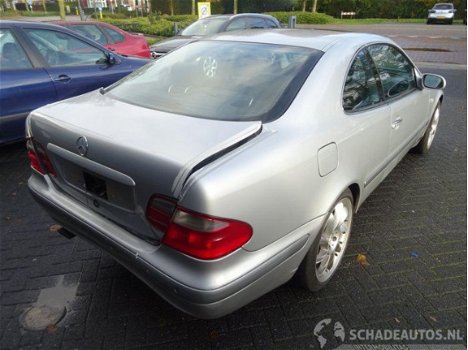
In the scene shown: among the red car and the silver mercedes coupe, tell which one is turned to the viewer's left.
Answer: the red car

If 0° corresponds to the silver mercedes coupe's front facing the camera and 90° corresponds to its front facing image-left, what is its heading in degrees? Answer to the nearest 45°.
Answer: approximately 225°

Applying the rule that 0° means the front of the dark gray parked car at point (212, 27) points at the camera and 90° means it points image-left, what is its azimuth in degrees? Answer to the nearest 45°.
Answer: approximately 45°

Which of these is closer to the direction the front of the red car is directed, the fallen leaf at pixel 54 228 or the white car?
the fallen leaf

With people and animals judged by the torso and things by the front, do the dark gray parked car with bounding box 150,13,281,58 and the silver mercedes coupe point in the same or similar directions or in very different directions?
very different directions

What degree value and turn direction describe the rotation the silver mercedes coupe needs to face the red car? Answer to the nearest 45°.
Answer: approximately 45° to its left

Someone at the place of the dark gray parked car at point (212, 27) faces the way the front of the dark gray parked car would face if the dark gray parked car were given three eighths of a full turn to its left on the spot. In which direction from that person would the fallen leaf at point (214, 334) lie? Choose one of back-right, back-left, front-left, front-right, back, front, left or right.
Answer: right

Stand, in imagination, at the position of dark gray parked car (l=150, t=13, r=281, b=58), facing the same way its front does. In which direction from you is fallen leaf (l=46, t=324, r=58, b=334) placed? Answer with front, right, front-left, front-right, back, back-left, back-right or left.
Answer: front-left

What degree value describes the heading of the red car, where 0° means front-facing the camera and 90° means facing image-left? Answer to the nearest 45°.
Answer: approximately 90°

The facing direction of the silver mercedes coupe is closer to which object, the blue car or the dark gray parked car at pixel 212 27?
the dark gray parked car

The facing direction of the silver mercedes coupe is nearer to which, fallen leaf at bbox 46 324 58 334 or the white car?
the white car

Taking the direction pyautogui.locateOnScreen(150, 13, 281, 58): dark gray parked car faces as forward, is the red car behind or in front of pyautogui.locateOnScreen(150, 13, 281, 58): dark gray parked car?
in front
